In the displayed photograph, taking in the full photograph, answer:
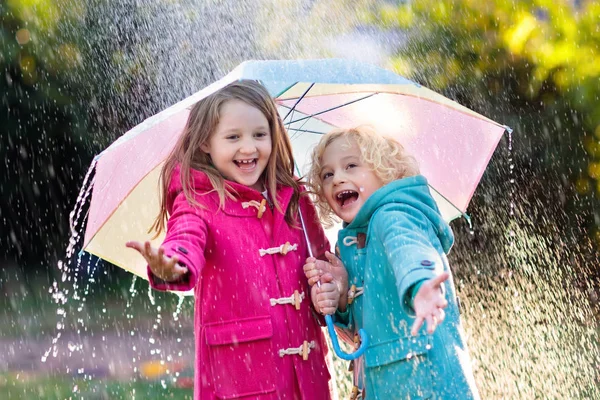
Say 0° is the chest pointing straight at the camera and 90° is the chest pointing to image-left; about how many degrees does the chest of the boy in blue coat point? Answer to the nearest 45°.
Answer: approximately 45°

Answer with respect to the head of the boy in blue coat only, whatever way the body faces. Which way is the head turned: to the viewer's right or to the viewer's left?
to the viewer's left

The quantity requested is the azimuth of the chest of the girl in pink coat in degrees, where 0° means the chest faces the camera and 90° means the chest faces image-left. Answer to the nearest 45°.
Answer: approximately 315°

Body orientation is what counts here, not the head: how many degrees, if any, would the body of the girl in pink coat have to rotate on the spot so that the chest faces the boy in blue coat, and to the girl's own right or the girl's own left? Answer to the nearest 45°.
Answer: approximately 45° to the girl's own left
